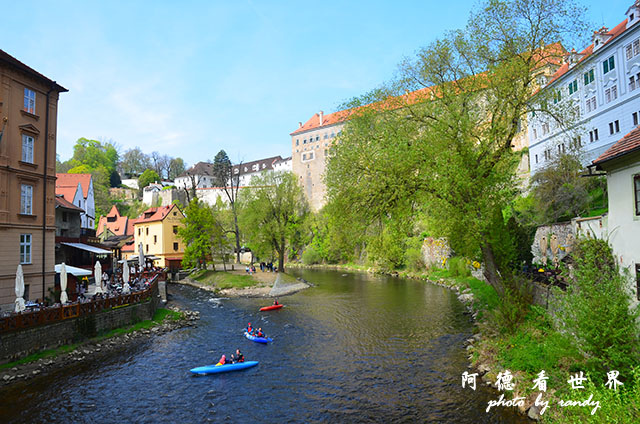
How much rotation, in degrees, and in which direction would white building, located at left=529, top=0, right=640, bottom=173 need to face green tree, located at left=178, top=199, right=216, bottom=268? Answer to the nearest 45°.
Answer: approximately 45° to its right

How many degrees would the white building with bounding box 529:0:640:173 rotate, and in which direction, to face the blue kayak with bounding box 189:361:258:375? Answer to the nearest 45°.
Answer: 0° — it already faces it

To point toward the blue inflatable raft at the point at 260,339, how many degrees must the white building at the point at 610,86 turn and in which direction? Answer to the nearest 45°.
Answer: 0° — it already faces it

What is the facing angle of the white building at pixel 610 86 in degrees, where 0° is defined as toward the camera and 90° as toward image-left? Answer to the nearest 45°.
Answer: approximately 45°
